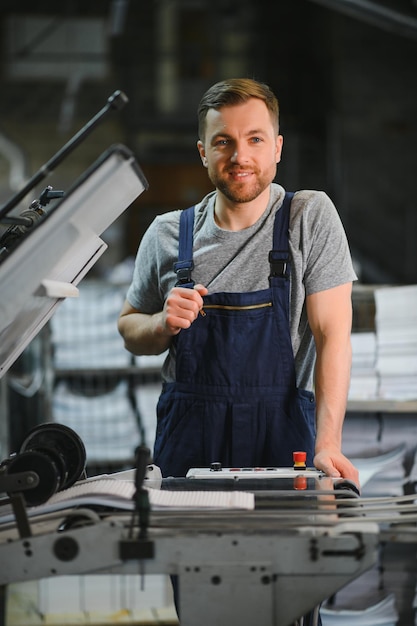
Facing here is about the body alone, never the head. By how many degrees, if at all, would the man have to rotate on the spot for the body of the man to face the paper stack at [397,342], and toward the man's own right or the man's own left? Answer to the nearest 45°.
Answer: approximately 135° to the man's own left

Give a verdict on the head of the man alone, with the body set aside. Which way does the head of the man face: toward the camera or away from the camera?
toward the camera

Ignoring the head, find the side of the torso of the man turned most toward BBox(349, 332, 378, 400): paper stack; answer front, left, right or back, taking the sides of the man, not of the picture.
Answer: back

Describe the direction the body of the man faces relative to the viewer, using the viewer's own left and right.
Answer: facing the viewer
